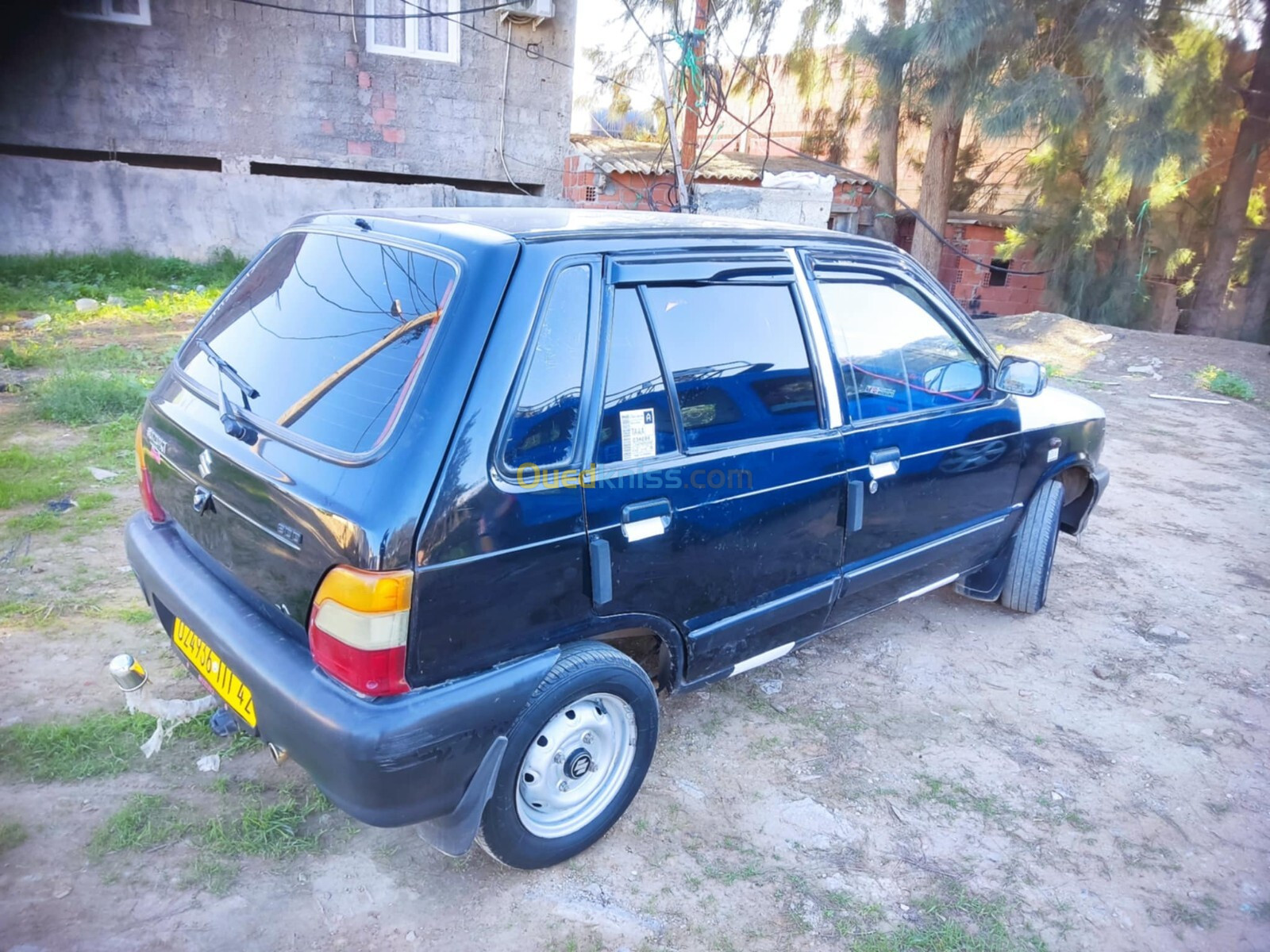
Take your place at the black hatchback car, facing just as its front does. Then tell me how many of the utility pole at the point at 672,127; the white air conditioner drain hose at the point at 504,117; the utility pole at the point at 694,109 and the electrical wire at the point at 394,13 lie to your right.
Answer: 0

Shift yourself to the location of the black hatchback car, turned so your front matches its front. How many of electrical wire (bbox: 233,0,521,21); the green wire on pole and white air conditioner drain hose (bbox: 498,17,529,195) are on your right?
0

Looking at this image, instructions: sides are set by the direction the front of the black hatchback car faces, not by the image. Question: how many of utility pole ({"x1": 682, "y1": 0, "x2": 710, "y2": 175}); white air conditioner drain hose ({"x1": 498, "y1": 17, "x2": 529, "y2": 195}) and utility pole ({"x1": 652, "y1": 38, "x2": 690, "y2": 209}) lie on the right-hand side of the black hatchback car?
0

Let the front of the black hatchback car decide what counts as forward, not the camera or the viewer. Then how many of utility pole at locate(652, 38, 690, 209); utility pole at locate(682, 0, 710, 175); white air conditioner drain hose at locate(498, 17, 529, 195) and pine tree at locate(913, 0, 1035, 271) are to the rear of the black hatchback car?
0

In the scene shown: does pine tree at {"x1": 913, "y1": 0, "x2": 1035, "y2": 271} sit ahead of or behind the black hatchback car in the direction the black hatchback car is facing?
ahead

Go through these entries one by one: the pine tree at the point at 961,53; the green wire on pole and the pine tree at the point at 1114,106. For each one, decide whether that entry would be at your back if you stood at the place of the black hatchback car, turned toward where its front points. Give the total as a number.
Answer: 0

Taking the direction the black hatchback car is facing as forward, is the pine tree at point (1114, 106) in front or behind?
in front

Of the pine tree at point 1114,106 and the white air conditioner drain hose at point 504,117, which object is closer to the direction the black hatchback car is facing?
the pine tree

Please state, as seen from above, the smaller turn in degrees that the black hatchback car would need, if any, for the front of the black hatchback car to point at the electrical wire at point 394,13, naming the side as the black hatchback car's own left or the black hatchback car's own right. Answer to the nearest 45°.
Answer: approximately 45° to the black hatchback car's own left

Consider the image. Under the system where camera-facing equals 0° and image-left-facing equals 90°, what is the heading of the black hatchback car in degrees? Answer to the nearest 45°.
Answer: approximately 225°

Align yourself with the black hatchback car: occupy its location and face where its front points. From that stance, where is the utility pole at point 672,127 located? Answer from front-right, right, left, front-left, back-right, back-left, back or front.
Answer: front-left

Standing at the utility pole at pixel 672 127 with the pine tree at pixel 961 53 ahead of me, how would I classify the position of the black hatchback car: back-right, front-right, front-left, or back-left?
back-right

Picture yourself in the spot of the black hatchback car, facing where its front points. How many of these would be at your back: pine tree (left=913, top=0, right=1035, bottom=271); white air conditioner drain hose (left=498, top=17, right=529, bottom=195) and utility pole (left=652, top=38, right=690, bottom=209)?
0

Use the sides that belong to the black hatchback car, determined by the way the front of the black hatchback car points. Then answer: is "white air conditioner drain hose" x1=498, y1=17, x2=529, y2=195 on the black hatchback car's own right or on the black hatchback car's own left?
on the black hatchback car's own left

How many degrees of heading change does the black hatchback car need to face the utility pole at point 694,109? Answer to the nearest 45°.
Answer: approximately 45° to its left

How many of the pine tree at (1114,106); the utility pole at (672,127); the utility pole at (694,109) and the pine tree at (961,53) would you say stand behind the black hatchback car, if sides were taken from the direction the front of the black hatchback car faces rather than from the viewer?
0
